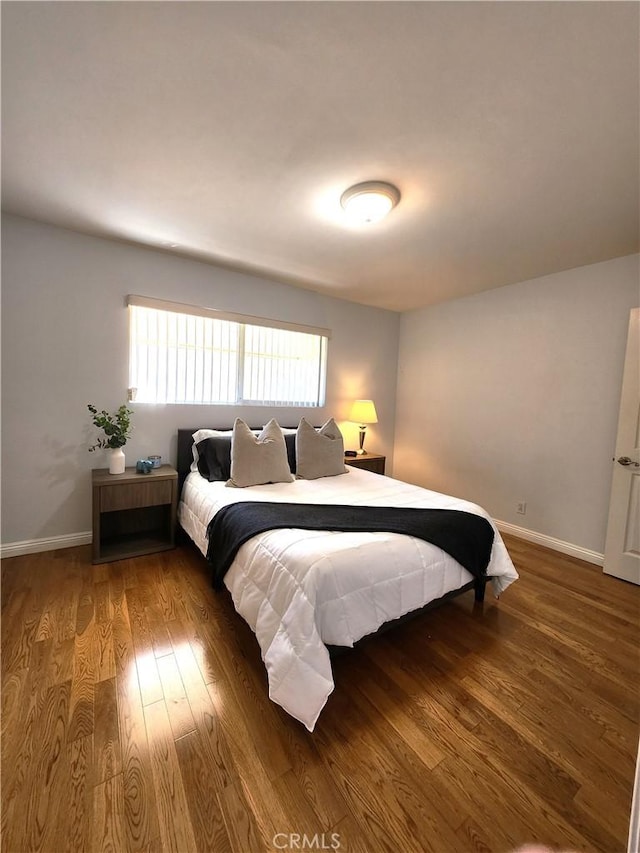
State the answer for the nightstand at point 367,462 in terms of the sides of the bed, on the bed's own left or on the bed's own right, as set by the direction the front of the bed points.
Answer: on the bed's own left

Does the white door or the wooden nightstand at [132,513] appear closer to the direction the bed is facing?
the white door

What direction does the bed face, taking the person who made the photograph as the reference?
facing the viewer and to the right of the viewer

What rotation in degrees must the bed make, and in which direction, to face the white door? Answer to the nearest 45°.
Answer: approximately 90° to its left

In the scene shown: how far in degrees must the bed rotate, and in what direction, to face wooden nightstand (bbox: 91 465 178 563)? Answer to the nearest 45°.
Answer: approximately 180°

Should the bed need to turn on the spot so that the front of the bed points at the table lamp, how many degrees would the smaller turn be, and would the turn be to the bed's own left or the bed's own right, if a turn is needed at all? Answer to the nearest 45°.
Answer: approximately 135° to the bed's own left
